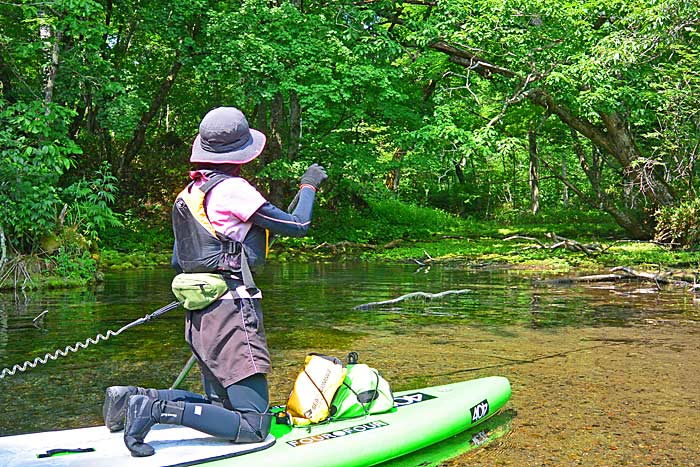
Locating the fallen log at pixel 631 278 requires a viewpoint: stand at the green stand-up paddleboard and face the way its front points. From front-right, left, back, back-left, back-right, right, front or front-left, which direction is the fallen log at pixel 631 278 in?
front-left

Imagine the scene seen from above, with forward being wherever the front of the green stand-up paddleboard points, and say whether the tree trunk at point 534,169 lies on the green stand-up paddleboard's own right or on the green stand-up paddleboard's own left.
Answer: on the green stand-up paddleboard's own left

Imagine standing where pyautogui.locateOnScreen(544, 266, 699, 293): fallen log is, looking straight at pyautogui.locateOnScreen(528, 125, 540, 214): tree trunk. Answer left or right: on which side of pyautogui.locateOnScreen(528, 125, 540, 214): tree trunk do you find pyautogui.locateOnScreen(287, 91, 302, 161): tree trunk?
left

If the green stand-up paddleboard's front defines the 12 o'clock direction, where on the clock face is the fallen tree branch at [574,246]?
The fallen tree branch is roughly at 10 o'clock from the green stand-up paddleboard.

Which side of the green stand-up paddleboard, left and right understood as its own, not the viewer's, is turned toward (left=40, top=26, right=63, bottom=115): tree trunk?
left

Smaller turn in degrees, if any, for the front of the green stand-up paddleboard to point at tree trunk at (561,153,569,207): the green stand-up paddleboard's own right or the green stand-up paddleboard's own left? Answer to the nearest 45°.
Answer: approximately 45° to the green stand-up paddleboard's own left

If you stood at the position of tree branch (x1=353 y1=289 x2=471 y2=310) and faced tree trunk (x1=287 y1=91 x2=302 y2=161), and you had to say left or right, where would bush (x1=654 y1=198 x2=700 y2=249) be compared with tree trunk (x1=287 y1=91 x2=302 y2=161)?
right

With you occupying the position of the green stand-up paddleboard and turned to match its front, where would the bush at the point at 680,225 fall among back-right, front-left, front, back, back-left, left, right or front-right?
front-left

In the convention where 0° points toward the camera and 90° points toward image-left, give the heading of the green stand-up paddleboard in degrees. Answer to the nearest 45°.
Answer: approximately 270°

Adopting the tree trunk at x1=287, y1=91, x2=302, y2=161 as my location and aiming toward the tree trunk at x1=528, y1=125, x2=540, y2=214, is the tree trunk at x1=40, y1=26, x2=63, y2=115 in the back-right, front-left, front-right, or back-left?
back-right
